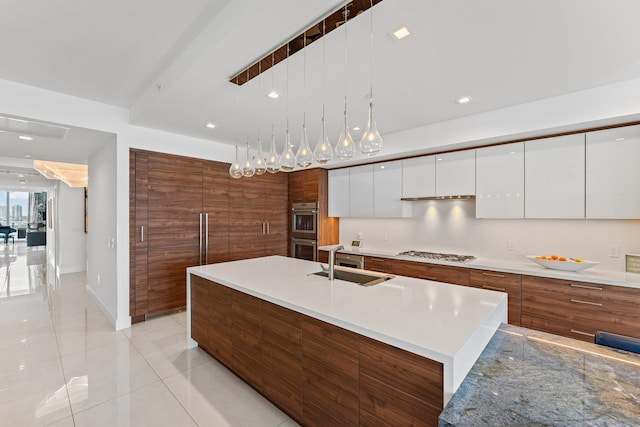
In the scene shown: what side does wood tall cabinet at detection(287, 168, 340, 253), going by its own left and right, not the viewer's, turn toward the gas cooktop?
left

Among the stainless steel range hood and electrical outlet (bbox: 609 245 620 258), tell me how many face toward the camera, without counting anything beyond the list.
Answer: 2

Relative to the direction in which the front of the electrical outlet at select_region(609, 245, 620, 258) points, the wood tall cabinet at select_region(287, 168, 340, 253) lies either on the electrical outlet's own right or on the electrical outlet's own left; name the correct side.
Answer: on the electrical outlet's own right

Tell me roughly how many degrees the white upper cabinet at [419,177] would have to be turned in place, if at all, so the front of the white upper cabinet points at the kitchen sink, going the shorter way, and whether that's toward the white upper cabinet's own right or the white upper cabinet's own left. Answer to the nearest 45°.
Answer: approximately 45° to the white upper cabinet's own left

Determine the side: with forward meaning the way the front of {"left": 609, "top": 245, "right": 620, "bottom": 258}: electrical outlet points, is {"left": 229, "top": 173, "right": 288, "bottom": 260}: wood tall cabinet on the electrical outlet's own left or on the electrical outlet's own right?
on the electrical outlet's own right

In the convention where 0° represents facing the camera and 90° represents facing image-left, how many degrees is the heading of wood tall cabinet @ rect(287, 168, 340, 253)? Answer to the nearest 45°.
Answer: approximately 45°

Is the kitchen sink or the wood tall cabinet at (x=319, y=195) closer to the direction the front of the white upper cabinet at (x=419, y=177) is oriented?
the kitchen sink

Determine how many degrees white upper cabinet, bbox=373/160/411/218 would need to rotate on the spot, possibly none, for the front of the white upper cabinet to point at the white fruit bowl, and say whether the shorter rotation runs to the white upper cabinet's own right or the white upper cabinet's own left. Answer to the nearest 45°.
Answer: approximately 90° to the white upper cabinet's own left

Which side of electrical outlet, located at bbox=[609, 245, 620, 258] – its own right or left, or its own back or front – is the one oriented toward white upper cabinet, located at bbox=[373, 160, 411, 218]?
right
